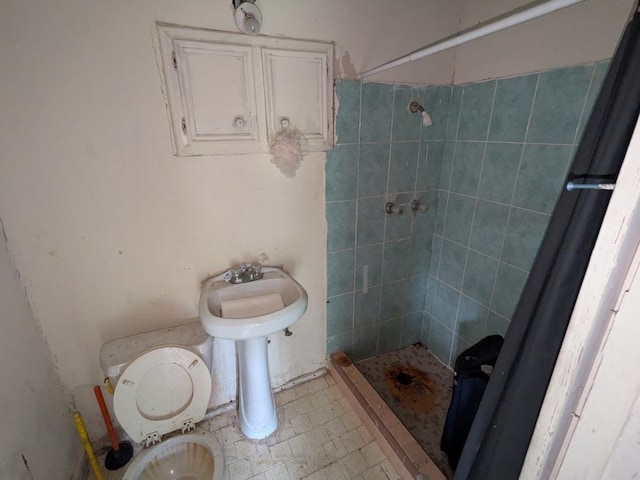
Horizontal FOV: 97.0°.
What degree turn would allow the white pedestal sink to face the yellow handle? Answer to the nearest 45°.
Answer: approximately 90° to its right

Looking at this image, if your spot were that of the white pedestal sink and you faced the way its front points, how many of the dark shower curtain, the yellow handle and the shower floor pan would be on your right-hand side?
1

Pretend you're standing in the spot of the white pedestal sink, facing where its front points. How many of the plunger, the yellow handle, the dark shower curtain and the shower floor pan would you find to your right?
2

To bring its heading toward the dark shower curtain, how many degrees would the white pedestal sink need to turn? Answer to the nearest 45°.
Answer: approximately 45° to its left

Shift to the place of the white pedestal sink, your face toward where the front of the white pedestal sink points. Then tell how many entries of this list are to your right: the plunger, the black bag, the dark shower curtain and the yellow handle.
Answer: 2

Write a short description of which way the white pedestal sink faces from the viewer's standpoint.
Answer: facing the viewer

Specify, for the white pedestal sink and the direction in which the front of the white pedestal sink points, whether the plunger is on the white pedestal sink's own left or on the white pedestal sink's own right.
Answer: on the white pedestal sink's own right

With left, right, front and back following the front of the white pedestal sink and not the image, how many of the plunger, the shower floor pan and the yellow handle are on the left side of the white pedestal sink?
1

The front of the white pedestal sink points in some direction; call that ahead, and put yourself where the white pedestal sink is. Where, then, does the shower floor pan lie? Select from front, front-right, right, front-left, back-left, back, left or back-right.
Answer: left

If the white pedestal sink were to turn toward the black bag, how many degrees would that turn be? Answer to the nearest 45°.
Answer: approximately 45° to its left
